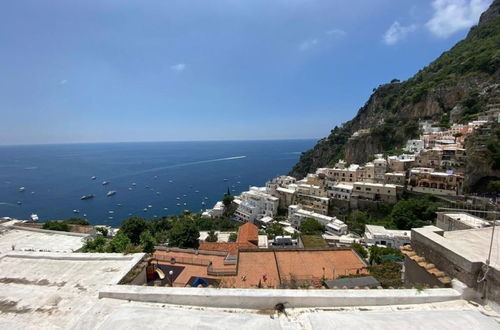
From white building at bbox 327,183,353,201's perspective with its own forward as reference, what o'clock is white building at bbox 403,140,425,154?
white building at bbox 403,140,425,154 is roughly at 6 o'clock from white building at bbox 327,183,353,201.

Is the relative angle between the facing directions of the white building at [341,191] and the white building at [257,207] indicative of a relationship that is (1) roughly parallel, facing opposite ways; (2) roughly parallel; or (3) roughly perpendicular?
roughly parallel

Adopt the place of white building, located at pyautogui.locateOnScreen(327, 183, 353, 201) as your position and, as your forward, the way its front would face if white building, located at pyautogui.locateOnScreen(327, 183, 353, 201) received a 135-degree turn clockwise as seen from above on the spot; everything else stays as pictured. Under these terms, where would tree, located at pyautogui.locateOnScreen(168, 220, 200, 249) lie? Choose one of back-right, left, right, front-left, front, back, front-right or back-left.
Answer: back-left

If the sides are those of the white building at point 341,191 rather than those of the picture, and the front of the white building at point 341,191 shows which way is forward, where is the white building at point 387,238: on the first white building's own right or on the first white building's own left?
on the first white building's own left

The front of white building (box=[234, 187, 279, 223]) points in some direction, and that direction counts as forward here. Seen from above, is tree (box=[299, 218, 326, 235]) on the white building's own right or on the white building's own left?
on the white building's own left

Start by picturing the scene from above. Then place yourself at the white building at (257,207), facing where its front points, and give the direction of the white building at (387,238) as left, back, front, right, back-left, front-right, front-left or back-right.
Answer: left

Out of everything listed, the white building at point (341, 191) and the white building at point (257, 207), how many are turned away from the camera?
0

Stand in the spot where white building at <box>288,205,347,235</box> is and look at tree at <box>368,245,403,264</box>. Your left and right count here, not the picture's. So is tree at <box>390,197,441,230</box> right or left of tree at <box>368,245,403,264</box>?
left

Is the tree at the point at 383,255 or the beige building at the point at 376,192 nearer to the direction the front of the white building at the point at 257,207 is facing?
the tree

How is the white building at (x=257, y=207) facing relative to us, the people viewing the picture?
facing the viewer and to the left of the viewer

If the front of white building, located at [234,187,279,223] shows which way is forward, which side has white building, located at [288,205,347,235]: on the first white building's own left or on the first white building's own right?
on the first white building's own left

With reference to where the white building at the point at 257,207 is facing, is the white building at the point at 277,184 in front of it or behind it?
behind

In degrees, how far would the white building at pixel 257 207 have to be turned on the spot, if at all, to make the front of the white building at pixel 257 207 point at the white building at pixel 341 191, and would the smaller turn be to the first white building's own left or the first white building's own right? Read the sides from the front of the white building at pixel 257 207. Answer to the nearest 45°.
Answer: approximately 135° to the first white building's own left
